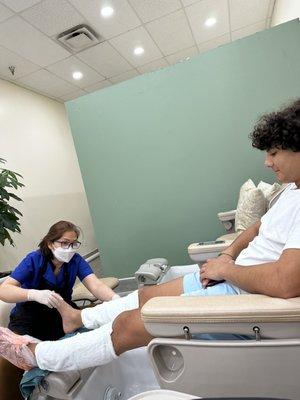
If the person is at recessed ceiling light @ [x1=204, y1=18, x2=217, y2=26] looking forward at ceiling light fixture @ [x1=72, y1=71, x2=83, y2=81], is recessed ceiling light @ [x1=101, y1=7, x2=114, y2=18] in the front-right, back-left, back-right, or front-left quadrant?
front-left

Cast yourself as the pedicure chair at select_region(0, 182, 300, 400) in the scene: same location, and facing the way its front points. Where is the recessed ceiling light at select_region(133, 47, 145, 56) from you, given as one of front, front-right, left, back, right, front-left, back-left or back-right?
right

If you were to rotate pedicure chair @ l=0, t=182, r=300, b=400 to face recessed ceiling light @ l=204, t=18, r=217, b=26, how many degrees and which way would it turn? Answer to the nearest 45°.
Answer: approximately 135° to its right

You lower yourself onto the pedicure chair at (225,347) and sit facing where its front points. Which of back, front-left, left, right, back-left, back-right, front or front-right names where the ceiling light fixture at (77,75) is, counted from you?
right

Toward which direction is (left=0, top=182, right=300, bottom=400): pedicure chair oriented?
to the viewer's left
